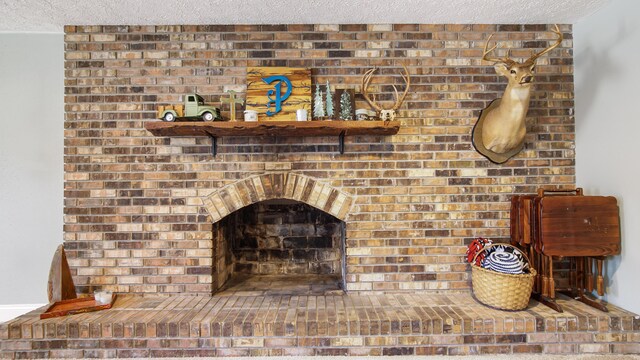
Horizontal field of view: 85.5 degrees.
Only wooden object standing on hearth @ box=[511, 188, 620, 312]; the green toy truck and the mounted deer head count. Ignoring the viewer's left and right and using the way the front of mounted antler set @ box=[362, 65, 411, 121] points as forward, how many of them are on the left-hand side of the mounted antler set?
2

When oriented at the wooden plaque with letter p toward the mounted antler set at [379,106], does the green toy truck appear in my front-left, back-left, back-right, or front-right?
back-right

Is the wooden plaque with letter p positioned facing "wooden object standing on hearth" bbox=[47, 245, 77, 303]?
no

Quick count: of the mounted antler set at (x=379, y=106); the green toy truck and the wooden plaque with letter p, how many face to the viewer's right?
1

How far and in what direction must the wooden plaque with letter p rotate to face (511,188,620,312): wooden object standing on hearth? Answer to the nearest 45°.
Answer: approximately 90° to its left

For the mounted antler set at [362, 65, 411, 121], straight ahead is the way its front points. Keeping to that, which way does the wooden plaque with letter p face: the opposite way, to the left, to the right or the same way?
the same way

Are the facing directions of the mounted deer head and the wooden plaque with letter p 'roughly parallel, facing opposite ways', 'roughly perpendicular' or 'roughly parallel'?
roughly parallel

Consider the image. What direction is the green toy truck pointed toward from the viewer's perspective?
to the viewer's right

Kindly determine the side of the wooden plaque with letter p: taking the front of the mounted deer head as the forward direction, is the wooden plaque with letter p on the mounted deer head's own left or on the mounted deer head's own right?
on the mounted deer head's own right

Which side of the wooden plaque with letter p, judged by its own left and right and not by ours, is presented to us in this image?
front

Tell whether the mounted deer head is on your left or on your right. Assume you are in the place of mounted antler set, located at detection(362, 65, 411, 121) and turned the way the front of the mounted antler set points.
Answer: on your left

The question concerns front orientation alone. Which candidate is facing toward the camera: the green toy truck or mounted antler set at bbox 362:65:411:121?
the mounted antler set

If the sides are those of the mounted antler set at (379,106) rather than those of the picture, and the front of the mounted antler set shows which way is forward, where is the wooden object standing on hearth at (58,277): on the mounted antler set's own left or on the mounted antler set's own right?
on the mounted antler set's own right

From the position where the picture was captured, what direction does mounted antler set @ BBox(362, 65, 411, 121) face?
facing the viewer

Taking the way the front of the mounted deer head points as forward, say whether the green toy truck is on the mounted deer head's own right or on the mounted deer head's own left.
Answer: on the mounted deer head's own right

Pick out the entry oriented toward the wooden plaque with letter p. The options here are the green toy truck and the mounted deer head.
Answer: the green toy truck
